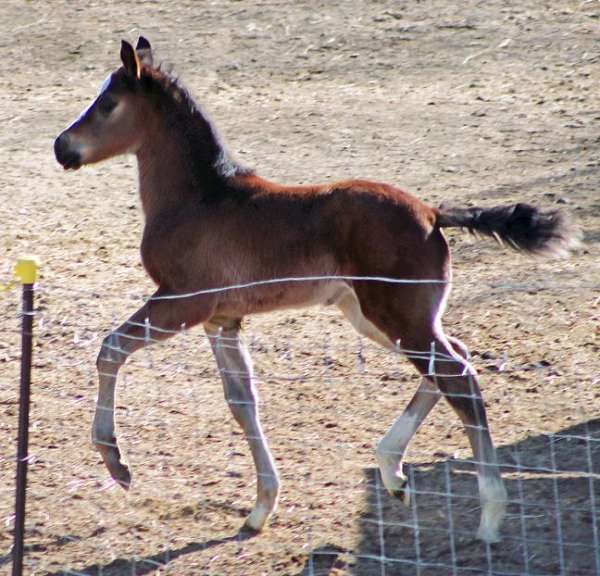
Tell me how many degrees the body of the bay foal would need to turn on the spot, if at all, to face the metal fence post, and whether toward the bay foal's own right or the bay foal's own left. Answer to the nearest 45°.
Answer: approximately 45° to the bay foal's own left

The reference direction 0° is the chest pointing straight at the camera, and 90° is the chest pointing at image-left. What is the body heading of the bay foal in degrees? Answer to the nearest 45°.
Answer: approximately 90°
